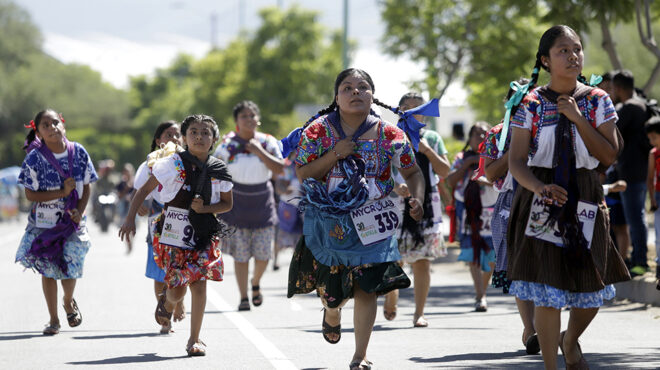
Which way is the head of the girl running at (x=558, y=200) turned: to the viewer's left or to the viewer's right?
to the viewer's right

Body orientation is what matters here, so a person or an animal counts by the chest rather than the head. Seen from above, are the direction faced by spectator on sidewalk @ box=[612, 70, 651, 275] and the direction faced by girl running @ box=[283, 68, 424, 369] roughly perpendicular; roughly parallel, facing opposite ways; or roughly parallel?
roughly perpendicular

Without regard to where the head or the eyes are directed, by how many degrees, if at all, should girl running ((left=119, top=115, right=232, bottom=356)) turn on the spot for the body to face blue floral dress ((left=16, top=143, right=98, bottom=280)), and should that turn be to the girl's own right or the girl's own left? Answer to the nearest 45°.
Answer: approximately 135° to the girl's own right

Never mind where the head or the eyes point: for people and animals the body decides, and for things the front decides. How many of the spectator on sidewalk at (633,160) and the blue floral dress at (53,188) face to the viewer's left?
1

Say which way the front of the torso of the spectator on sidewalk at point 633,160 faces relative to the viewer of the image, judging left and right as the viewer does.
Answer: facing to the left of the viewer

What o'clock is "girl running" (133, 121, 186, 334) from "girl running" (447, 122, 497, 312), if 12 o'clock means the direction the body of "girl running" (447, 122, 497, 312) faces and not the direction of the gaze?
"girl running" (133, 121, 186, 334) is roughly at 2 o'clock from "girl running" (447, 122, 497, 312).
